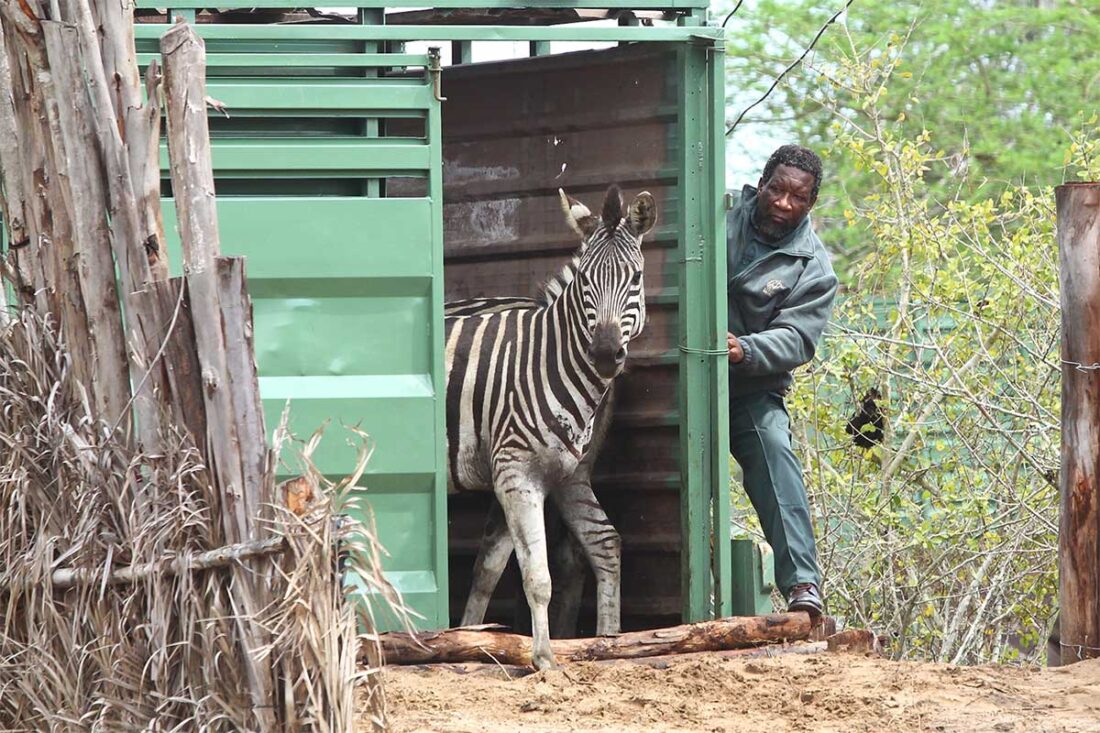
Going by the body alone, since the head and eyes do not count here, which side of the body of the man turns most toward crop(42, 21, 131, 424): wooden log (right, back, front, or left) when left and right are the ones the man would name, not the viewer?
front

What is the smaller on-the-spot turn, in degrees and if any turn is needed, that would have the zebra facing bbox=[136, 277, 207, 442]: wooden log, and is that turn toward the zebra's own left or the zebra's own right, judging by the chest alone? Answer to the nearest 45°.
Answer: approximately 90° to the zebra's own right

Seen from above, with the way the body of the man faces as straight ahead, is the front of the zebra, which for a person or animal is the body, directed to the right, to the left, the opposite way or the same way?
to the left

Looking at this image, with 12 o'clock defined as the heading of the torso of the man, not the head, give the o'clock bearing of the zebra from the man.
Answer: The zebra is roughly at 1 o'clock from the man.

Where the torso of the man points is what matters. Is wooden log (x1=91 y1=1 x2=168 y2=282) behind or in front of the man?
in front

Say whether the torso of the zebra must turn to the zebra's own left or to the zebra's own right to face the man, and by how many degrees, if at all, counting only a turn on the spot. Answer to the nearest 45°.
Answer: approximately 45° to the zebra's own left

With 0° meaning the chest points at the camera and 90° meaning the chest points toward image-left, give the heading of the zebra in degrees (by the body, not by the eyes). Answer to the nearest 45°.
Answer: approximately 315°

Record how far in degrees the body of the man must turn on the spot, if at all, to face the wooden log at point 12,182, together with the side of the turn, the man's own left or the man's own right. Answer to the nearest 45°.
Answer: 0° — they already face it

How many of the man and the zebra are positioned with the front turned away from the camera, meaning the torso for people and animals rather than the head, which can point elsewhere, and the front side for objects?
0

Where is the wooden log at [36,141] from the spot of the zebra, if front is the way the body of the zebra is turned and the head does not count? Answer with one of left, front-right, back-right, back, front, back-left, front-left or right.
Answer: right

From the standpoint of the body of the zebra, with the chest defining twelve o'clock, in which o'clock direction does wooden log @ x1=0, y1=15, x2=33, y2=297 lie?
The wooden log is roughly at 3 o'clock from the zebra.

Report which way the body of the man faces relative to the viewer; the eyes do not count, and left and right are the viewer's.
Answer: facing the viewer and to the left of the viewer
